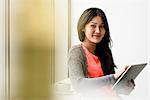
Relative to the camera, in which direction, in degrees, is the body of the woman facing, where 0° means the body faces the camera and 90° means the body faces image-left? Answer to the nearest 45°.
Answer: approximately 315°
